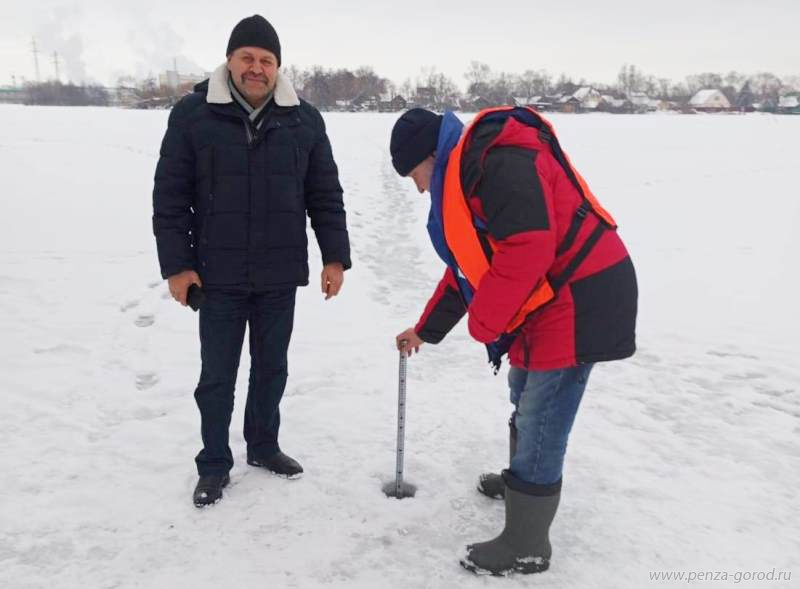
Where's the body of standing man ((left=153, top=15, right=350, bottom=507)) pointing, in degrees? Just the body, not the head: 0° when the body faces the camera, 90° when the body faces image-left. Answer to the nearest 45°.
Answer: approximately 0°

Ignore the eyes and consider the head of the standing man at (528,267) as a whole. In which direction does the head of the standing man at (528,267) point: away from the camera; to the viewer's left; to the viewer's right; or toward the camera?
to the viewer's left

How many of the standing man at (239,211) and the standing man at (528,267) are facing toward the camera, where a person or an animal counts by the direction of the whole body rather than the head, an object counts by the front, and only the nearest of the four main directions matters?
1

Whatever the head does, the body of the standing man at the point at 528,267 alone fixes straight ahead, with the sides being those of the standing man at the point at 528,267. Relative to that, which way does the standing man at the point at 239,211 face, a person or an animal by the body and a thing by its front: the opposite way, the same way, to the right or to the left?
to the left

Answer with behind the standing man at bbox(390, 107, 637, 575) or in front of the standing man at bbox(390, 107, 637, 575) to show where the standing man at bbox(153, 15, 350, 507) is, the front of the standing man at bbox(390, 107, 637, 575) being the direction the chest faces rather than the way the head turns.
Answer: in front

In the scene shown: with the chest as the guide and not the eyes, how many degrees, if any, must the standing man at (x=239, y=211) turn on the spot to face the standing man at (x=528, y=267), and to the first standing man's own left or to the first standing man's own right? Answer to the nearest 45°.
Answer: approximately 45° to the first standing man's own left

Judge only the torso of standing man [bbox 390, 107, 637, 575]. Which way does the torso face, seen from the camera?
to the viewer's left
